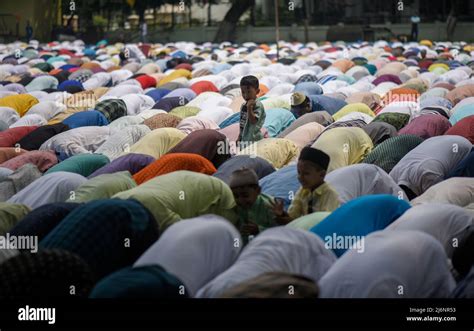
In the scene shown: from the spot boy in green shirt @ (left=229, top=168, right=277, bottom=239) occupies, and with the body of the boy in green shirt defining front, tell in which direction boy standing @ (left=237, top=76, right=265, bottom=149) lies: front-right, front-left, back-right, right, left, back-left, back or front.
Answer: back-right

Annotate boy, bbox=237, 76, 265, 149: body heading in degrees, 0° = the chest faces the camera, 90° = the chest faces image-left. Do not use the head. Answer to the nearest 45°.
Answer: approximately 45°

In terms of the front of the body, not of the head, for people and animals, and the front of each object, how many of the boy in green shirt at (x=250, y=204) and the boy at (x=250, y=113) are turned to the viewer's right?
0

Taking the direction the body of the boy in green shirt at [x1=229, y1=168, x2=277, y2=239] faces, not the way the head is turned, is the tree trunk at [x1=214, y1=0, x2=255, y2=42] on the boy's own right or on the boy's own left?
on the boy's own right

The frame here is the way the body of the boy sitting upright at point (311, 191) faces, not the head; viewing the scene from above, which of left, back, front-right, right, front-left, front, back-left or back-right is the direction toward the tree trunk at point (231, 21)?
back-right

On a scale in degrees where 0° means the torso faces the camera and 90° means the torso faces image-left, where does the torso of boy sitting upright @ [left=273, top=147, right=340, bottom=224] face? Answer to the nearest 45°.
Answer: approximately 45°

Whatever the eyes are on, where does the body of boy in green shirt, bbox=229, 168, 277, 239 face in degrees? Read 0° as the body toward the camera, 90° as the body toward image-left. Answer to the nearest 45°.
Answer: approximately 45°

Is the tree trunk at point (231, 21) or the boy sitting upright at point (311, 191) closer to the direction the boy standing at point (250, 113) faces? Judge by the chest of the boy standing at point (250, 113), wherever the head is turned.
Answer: the boy sitting upright
